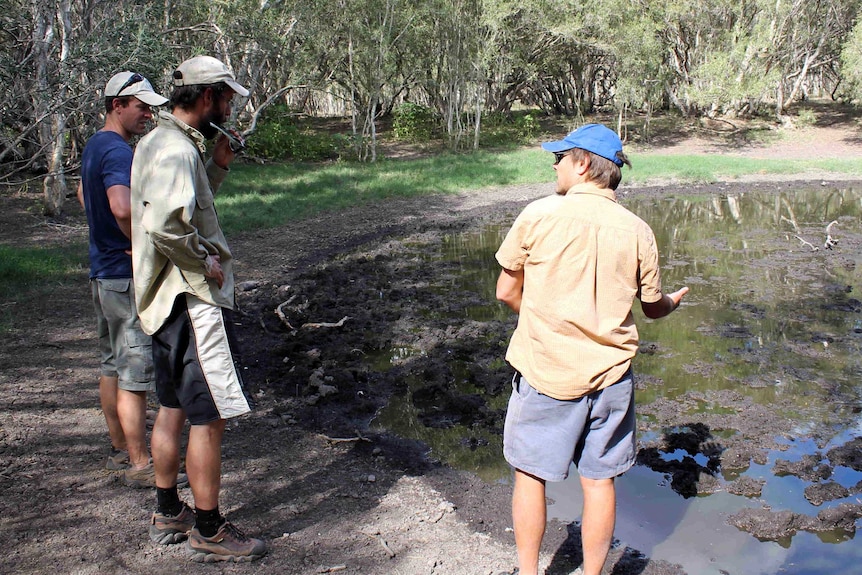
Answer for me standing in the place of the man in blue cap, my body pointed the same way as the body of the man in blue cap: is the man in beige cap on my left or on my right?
on my left

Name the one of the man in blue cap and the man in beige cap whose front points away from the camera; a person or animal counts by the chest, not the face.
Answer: the man in blue cap

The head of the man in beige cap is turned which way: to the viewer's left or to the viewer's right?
to the viewer's right

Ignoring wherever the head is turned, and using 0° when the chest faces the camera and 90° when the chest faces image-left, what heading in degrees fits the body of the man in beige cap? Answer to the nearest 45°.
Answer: approximately 270°

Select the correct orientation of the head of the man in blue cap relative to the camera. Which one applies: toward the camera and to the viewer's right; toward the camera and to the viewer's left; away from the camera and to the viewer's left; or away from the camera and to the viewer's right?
away from the camera and to the viewer's left

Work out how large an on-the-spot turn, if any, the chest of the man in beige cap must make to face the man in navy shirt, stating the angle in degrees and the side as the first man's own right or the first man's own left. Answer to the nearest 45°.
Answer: approximately 90° to the first man's own left

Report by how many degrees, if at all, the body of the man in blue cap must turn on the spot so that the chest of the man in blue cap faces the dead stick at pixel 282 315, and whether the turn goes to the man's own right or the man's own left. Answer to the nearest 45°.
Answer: approximately 45° to the man's own left

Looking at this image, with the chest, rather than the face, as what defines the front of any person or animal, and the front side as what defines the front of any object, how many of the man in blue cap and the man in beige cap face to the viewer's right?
1

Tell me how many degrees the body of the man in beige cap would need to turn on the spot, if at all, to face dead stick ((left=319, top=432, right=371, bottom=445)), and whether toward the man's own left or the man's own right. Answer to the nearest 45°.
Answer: approximately 45° to the man's own left

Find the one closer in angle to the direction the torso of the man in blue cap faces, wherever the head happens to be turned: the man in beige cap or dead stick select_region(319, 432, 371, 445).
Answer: the dead stick

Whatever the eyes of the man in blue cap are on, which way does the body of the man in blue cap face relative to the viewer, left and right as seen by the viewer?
facing away from the viewer
